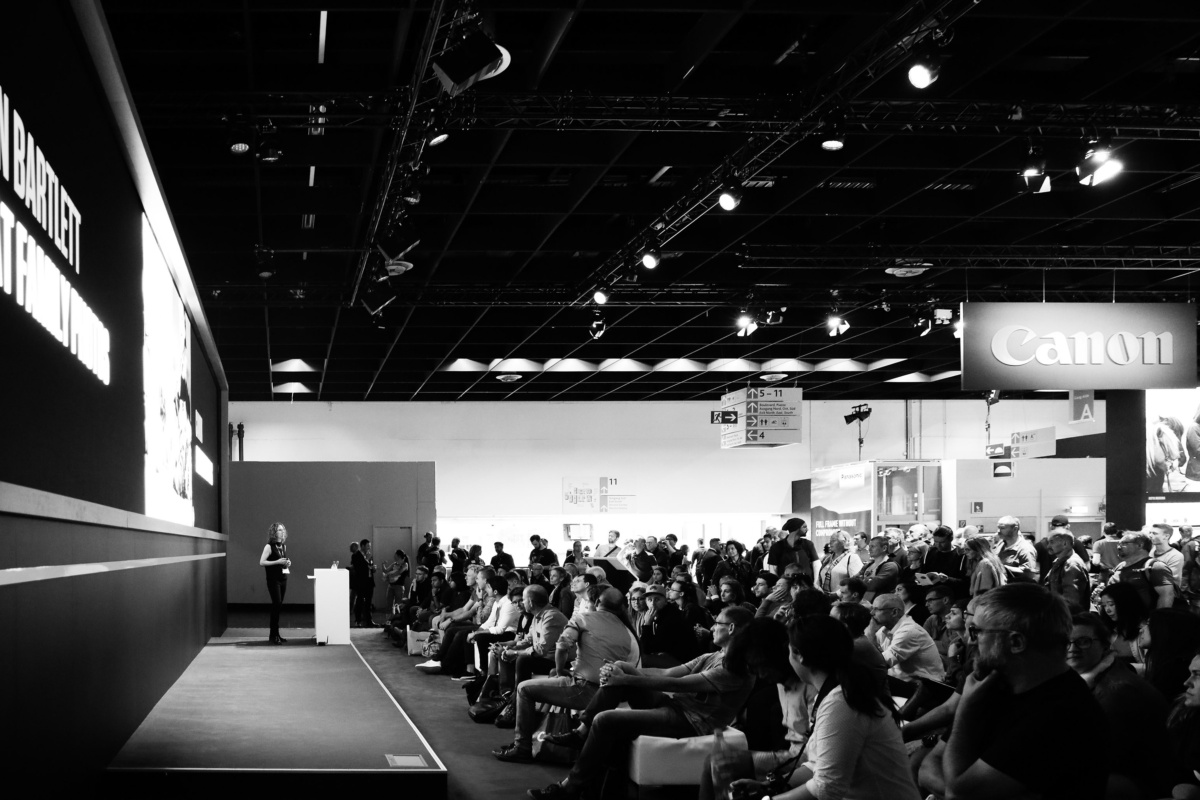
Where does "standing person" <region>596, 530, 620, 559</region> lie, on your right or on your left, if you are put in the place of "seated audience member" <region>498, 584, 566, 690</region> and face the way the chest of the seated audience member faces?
on your right

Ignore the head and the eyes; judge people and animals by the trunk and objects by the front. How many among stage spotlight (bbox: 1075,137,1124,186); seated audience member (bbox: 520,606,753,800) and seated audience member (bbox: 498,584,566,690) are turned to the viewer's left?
2

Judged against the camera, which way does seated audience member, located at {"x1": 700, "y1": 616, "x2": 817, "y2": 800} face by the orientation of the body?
to the viewer's left

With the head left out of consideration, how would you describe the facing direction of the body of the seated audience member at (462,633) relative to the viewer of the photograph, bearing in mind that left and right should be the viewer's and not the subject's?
facing to the left of the viewer

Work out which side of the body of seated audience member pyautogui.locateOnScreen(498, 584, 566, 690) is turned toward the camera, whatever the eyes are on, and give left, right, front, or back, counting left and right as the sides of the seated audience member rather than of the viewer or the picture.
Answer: left

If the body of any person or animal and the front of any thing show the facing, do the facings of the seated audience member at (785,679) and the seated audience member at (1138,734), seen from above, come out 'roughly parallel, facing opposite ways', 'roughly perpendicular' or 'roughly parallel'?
roughly parallel

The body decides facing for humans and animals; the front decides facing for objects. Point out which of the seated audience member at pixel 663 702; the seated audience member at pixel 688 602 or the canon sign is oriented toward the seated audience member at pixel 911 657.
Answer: the canon sign

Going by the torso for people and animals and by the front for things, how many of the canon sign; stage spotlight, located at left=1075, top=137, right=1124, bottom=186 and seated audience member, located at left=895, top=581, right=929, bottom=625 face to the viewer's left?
1

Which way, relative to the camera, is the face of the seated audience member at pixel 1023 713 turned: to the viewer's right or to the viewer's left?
to the viewer's left

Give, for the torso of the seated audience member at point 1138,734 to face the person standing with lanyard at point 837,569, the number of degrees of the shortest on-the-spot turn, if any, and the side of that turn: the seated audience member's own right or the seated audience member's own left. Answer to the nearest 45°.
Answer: approximately 90° to the seated audience member's own right

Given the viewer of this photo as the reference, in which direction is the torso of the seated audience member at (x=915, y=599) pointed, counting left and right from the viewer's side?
facing to the left of the viewer

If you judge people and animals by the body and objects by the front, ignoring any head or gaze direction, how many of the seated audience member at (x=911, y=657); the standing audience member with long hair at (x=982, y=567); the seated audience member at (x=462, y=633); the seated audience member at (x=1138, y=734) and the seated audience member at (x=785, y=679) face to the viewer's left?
5

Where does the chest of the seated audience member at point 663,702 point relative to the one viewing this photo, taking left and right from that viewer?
facing to the left of the viewer

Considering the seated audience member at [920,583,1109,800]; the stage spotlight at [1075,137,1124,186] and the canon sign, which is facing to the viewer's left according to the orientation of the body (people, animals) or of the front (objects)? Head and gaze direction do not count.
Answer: the seated audience member
